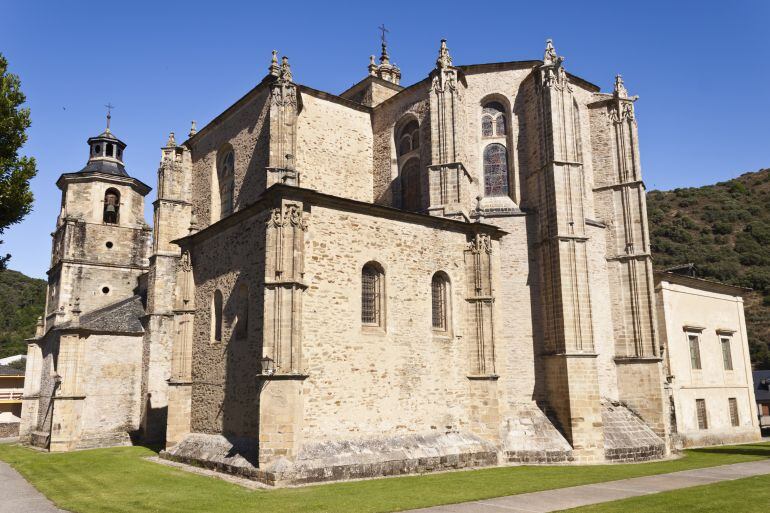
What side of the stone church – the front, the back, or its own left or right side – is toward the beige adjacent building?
right

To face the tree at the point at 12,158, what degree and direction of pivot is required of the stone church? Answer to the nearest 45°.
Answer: approximately 90° to its left

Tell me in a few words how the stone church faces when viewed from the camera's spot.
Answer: facing away from the viewer and to the left of the viewer
